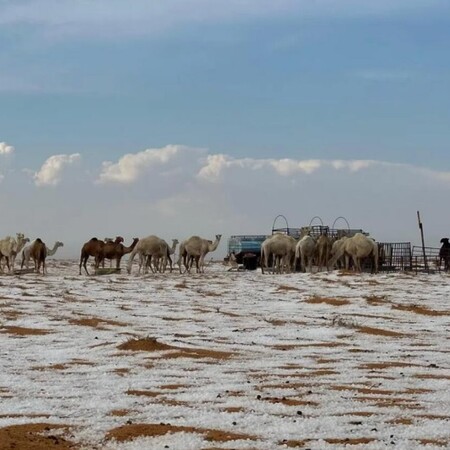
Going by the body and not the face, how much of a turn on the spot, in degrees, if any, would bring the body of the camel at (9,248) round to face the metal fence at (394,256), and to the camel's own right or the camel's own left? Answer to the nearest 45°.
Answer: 0° — it already faces it

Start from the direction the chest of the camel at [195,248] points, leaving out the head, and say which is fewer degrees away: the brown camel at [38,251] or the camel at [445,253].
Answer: the camel

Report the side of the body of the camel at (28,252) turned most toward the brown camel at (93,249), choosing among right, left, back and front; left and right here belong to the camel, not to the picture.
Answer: front

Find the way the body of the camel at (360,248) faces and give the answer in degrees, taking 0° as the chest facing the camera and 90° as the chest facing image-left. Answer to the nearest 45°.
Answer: approximately 90°

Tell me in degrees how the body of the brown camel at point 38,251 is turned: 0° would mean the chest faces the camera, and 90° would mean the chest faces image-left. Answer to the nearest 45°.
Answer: approximately 180°

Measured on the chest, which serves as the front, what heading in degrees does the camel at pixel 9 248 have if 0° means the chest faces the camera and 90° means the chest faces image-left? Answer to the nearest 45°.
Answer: approximately 270°

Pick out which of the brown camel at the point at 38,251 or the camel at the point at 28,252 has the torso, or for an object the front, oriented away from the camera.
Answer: the brown camel

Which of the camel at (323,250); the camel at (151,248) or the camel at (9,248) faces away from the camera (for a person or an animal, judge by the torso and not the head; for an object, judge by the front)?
the camel at (323,250)

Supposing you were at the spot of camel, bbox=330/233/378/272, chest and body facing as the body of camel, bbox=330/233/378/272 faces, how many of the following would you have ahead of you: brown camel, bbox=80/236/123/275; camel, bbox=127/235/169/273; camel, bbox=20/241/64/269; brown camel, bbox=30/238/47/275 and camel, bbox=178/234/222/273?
5

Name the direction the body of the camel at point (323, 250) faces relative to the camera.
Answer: away from the camera

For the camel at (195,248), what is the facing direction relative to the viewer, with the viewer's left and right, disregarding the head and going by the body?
facing to the right of the viewer

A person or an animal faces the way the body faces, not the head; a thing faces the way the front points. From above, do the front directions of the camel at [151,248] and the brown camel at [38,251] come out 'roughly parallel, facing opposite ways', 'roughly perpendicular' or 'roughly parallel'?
roughly perpendicular

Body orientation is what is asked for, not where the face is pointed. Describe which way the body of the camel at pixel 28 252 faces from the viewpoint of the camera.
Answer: to the viewer's right
